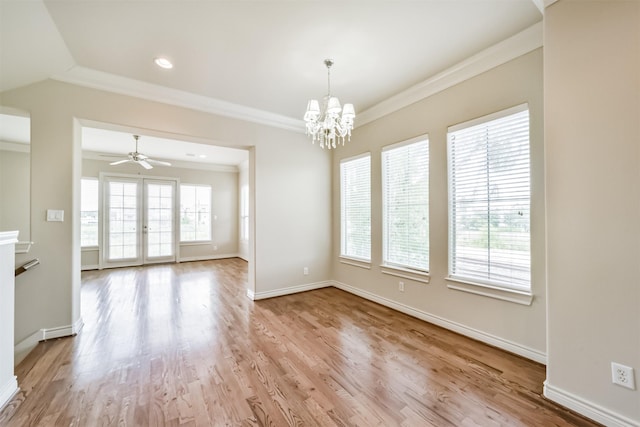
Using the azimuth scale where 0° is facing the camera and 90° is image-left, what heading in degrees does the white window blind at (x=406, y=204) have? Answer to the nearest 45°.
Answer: approximately 45°

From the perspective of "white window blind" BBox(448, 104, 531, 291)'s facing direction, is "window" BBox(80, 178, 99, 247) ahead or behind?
ahead

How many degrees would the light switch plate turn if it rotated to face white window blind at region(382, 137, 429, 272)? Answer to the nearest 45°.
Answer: approximately 45° to its left

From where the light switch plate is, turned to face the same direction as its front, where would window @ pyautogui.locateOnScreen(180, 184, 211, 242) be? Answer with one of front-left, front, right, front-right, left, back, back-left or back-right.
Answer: back-left

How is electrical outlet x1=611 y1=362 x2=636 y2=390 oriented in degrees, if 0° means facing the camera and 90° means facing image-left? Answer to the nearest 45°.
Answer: approximately 45°

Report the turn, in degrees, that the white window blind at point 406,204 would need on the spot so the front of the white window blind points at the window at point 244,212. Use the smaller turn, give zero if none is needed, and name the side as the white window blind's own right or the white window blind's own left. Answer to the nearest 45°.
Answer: approximately 90° to the white window blind's own right

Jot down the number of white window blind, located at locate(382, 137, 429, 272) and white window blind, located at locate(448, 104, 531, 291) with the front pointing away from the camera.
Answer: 0

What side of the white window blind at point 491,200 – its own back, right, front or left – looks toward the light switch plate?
front
